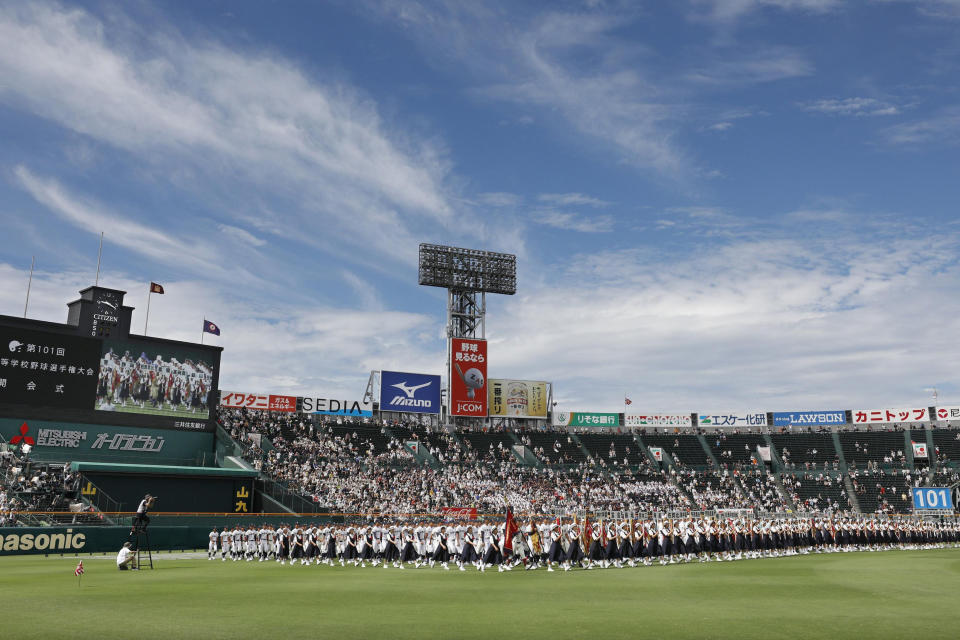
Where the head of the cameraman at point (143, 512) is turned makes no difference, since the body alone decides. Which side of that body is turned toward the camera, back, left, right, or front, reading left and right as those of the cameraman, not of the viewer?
right
